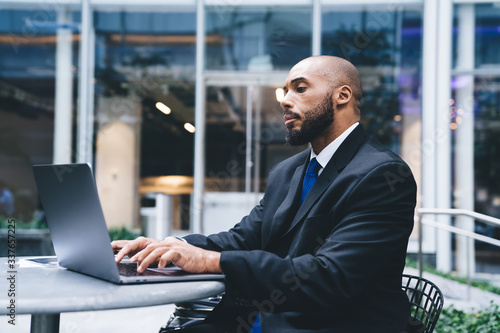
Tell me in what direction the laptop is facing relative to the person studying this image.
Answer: facing away from the viewer and to the right of the viewer

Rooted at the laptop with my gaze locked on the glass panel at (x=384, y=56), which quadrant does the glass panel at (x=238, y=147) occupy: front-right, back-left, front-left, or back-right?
front-left

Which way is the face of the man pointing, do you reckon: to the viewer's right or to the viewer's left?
to the viewer's left

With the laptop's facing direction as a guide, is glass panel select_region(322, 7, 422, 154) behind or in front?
in front

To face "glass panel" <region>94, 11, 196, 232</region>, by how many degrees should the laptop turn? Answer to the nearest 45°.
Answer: approximately 45° to its left

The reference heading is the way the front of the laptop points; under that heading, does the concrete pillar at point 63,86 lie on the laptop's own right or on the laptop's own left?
on the laptop's own left

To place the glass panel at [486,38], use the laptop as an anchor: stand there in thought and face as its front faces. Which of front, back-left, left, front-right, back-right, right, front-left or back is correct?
front

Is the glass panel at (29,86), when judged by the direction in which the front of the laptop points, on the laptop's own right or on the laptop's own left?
on the laptop's own left

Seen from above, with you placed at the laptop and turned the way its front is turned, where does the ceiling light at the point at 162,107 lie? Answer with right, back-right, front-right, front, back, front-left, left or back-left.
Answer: front-left

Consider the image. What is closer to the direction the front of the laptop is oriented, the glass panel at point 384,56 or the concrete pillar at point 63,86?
the glass panel

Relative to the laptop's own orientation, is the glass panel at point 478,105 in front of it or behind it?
in front
